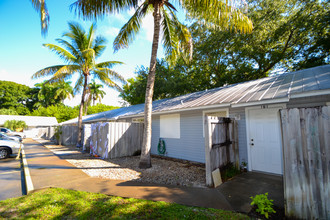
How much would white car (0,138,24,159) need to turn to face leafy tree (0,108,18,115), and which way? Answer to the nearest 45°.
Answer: approximately 90° to its left

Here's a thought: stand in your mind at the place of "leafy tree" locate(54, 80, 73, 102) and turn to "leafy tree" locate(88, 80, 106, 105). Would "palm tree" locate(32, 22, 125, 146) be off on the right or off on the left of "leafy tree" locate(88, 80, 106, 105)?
right

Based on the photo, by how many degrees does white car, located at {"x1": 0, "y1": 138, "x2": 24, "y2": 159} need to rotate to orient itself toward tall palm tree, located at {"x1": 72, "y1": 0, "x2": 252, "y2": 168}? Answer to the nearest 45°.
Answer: approximately 45° to its right

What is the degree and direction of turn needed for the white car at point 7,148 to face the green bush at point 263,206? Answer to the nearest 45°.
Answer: approximately 90° to its right

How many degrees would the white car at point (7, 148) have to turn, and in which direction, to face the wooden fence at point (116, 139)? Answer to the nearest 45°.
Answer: approximately 45° to its right

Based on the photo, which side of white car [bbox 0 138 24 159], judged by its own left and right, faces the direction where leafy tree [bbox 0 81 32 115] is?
left

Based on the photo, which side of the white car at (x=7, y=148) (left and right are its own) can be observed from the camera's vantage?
right

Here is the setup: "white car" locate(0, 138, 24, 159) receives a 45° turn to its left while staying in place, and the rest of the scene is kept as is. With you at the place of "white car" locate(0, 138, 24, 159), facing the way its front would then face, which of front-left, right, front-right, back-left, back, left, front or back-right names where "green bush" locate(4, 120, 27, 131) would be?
front-left
